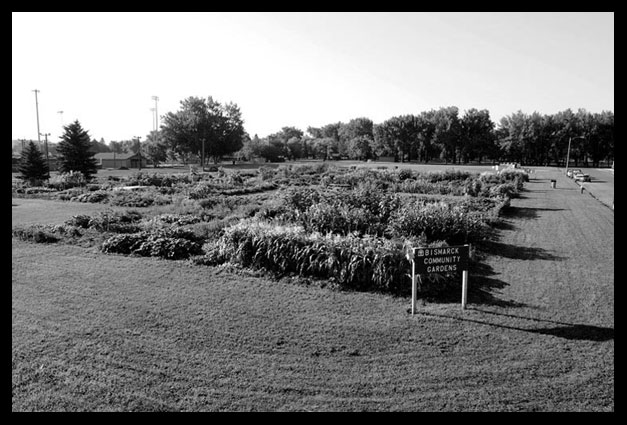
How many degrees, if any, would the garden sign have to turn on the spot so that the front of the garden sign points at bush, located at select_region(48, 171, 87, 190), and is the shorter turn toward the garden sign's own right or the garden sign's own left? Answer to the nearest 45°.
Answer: approximately 135° to the garden sign's own right

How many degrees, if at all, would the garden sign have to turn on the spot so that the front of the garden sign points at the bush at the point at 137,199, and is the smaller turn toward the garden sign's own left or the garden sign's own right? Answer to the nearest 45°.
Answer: approximately 135° to the garden sign's own right

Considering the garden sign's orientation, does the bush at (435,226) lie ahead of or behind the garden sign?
behind

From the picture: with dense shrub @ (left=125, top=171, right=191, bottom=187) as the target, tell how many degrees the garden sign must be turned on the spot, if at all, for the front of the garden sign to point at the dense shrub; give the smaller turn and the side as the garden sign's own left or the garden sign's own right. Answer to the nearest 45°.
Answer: approximately 135° to the garden sign's own right

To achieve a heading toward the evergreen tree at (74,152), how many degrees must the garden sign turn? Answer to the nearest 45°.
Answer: approximately 135° to its right

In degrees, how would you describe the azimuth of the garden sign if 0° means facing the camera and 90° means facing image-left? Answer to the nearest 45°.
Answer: approximately 0°

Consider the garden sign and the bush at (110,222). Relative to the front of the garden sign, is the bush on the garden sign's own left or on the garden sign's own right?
on the garden sign's own right

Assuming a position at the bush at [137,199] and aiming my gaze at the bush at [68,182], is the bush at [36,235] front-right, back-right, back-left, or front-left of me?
back-left

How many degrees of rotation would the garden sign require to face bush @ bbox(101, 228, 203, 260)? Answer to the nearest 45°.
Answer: approximately 90° to its right

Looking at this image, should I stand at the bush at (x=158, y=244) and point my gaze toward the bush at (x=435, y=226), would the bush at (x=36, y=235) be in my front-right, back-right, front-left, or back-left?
back-left

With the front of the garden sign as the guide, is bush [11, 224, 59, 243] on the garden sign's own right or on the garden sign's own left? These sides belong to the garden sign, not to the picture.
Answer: on the garden sign's own right
